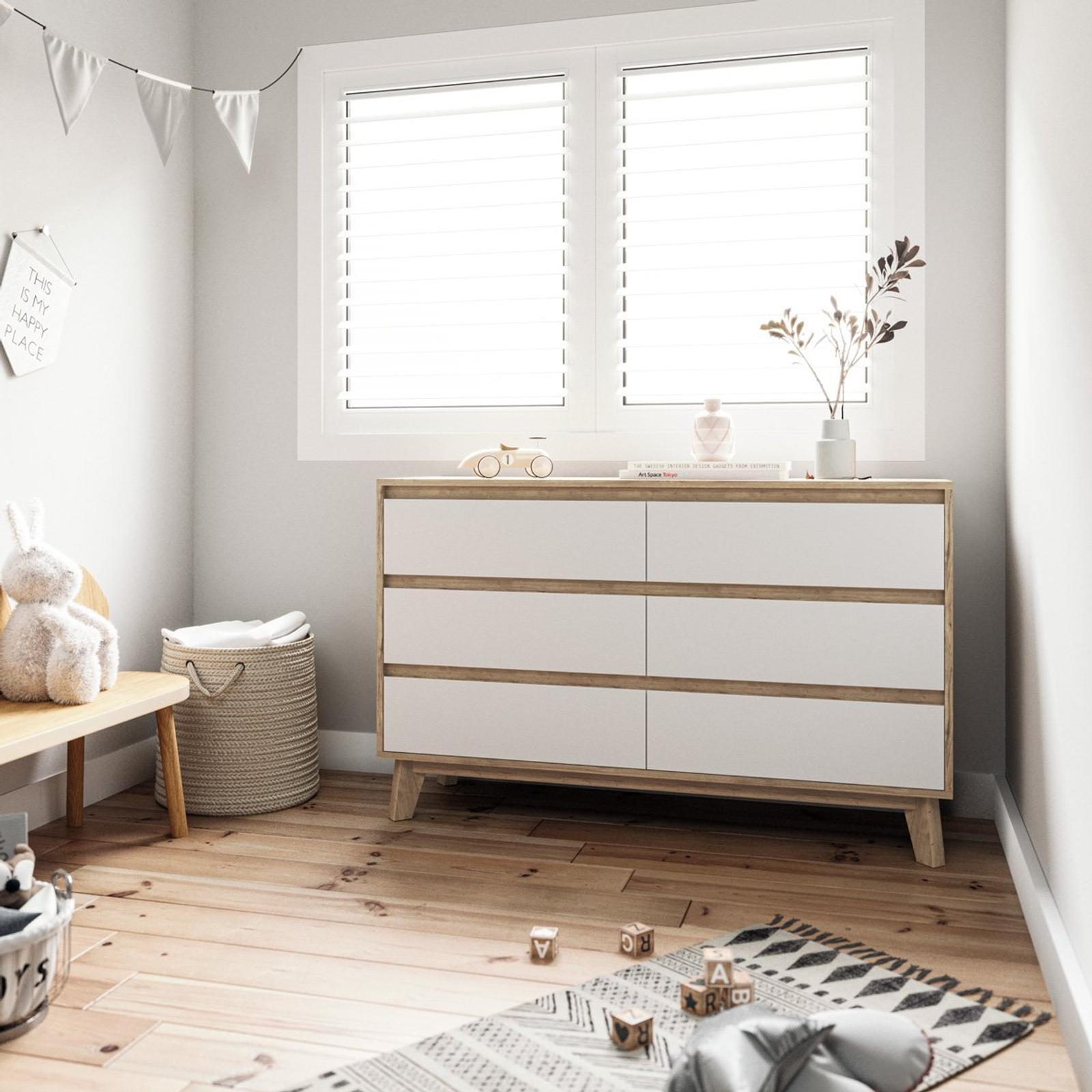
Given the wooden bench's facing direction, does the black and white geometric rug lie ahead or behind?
ahead

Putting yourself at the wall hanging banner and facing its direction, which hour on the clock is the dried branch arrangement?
The dried branch arrangement is roughly at 11 o'clock from the wall hanging banner.

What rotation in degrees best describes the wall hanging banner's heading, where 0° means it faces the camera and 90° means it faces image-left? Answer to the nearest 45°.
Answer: approximately 315°

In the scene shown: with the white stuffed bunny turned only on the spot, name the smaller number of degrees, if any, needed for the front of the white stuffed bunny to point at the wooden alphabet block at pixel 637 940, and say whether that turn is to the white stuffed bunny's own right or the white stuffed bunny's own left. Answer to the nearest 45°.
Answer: approximately 45° to the white stuffed bunny's own right

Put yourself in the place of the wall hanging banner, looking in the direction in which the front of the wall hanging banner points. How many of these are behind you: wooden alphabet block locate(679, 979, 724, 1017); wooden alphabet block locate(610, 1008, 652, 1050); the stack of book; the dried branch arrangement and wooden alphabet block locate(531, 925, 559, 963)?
0

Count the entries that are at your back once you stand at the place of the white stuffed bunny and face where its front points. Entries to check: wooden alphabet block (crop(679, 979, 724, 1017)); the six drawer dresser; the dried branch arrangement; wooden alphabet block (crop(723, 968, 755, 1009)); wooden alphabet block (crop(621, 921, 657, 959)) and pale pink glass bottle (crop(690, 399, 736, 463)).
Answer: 0

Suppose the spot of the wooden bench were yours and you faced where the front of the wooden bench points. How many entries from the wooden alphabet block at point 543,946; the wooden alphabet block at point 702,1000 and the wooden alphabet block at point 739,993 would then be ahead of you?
3

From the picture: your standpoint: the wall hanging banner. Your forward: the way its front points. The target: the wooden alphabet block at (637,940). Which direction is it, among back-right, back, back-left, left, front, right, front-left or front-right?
front

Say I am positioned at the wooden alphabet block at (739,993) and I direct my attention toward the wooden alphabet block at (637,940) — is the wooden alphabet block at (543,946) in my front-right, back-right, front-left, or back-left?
front-left

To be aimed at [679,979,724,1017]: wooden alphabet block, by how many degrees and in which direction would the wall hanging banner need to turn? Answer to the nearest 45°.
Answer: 0° — it already faces it

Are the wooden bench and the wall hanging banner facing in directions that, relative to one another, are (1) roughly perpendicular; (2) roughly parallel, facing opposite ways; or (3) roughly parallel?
roughly parallel

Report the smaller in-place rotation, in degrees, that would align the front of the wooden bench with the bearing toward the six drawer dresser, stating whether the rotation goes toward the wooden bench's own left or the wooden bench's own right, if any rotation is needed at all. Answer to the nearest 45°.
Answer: approximately 45° to the wooden bench's own left

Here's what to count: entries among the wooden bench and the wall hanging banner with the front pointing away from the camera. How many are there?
0

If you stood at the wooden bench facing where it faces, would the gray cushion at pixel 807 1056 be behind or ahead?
ahead

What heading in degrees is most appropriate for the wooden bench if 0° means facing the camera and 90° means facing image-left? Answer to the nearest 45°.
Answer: approximately 315°

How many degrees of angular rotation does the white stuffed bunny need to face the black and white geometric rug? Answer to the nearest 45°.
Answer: approximately 45° to its right

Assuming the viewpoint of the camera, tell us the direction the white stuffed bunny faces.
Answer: facing to the right of the viewer
